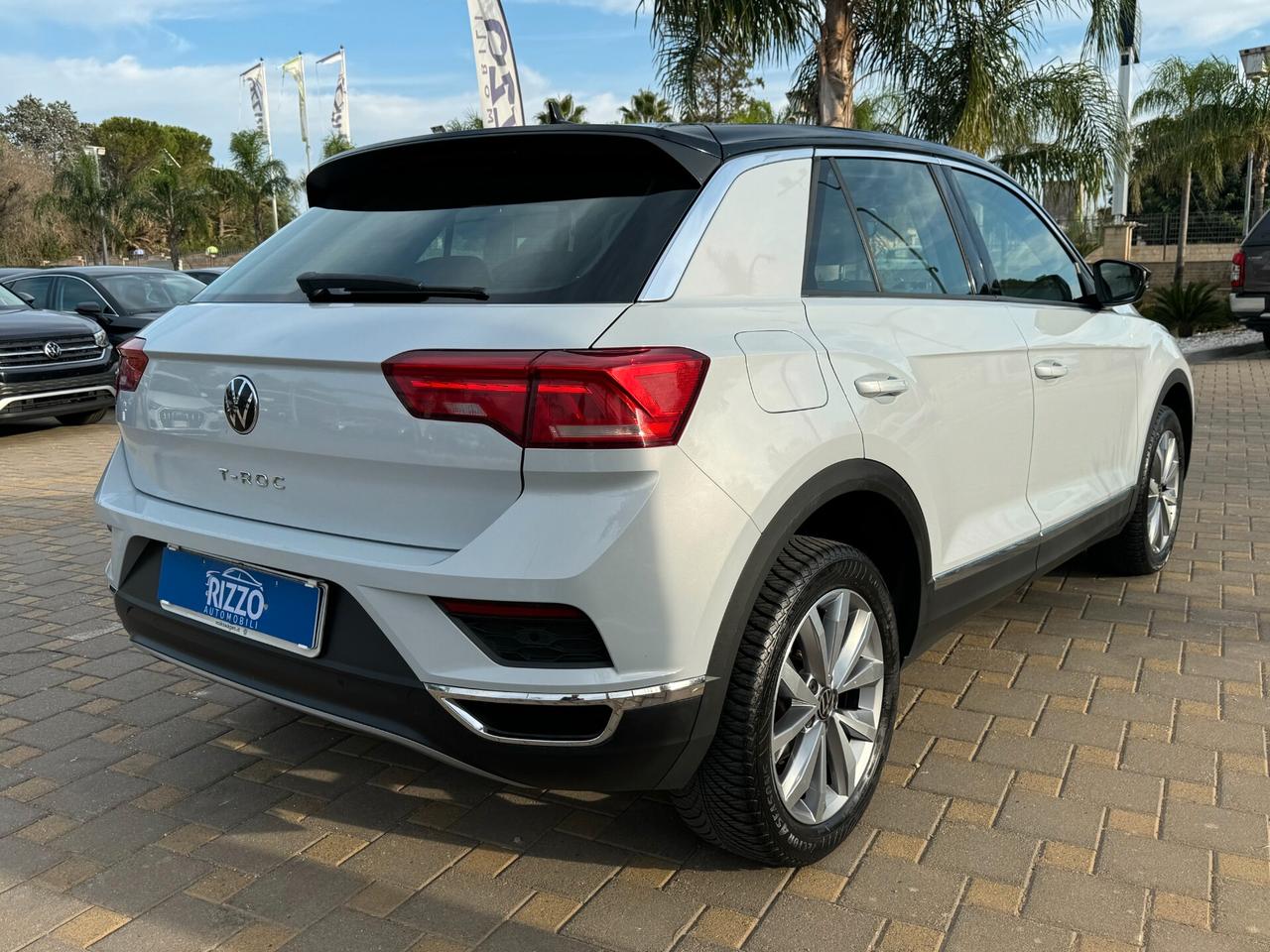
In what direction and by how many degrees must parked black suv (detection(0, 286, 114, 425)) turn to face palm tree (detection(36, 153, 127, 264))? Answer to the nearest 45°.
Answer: approximately 135° to its left

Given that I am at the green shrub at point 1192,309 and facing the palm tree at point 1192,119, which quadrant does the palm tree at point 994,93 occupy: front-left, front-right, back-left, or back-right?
back-left

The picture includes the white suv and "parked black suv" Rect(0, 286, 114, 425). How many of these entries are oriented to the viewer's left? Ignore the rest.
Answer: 0

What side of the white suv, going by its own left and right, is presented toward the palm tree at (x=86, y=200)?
left

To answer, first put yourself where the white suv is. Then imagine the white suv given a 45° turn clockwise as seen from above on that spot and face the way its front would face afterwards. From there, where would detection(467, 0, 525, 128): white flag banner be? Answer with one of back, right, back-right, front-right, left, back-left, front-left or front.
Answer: left

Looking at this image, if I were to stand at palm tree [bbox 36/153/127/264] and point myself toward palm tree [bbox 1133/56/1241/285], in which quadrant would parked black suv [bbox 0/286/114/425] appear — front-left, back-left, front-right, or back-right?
front-right

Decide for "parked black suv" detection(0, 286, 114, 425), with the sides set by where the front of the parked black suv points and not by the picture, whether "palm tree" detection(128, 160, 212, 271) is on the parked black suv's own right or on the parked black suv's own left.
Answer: on the parked black suv's own left

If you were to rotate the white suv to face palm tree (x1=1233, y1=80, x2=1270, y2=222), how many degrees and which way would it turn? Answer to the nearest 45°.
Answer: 0° — it already faces it

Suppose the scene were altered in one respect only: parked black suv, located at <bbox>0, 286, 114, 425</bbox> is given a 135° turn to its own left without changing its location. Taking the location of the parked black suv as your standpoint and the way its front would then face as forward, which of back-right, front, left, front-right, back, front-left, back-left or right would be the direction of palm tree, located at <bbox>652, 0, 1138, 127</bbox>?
right

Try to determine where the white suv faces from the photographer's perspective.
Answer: facing away from the viewer and to the right of the viewer

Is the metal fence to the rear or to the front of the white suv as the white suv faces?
to the front

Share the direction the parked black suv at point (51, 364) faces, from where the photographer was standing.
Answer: facing the viewer and to the right of the viewer

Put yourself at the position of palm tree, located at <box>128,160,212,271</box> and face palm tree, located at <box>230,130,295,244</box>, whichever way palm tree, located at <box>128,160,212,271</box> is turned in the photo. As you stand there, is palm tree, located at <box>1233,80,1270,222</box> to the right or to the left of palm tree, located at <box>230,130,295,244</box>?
right

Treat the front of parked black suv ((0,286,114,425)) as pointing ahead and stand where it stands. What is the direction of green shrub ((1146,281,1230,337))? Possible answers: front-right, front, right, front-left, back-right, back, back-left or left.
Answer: front-left
